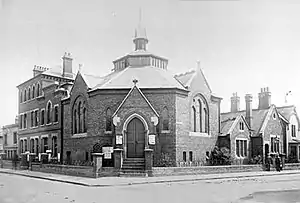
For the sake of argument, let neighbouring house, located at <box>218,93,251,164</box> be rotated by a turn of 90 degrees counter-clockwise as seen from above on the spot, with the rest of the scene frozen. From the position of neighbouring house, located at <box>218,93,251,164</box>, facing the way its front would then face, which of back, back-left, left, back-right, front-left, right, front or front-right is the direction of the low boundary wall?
back

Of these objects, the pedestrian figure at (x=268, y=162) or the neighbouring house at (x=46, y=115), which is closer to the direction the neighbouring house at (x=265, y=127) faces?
the pedestrian figure

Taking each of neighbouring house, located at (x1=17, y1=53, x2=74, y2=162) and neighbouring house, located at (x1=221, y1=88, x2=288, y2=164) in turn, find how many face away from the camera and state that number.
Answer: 0

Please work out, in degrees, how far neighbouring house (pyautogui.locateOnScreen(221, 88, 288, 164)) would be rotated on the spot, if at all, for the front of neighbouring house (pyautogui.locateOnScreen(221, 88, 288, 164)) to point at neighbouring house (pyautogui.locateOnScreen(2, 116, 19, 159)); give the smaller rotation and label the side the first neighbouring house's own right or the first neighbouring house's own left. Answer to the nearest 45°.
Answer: approximately 135° to the first neighbouring house's own right

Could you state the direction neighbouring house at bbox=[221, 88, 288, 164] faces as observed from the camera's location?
facing the viewer and to the right of the viewer

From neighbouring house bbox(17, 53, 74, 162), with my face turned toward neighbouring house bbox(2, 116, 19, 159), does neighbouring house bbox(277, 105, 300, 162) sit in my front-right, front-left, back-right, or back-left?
back-right

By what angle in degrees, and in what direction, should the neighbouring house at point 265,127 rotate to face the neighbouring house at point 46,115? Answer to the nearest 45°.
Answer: approximately 135° to its right

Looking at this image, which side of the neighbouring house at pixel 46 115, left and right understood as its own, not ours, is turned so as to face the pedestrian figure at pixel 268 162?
left

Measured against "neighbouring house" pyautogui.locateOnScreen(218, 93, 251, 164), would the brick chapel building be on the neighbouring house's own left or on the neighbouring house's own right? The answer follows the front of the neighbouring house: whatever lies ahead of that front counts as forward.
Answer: on the neighbouring house's own right

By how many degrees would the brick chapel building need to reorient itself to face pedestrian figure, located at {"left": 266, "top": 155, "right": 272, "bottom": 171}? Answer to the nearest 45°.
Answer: approximately 90° to its left

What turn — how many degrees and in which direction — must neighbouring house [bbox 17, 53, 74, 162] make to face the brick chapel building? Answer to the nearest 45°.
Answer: approximately 90° to its left

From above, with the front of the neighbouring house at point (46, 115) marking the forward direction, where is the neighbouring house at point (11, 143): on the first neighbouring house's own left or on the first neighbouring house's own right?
on the first neighbouring house's own right

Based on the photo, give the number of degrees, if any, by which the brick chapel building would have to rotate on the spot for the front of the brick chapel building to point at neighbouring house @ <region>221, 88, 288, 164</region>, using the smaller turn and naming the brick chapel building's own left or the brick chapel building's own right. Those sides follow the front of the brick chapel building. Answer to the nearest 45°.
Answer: approximately 135° to the brick chapel building's own left

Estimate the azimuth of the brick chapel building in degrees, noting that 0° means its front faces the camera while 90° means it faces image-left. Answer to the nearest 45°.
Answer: approximately 0°
